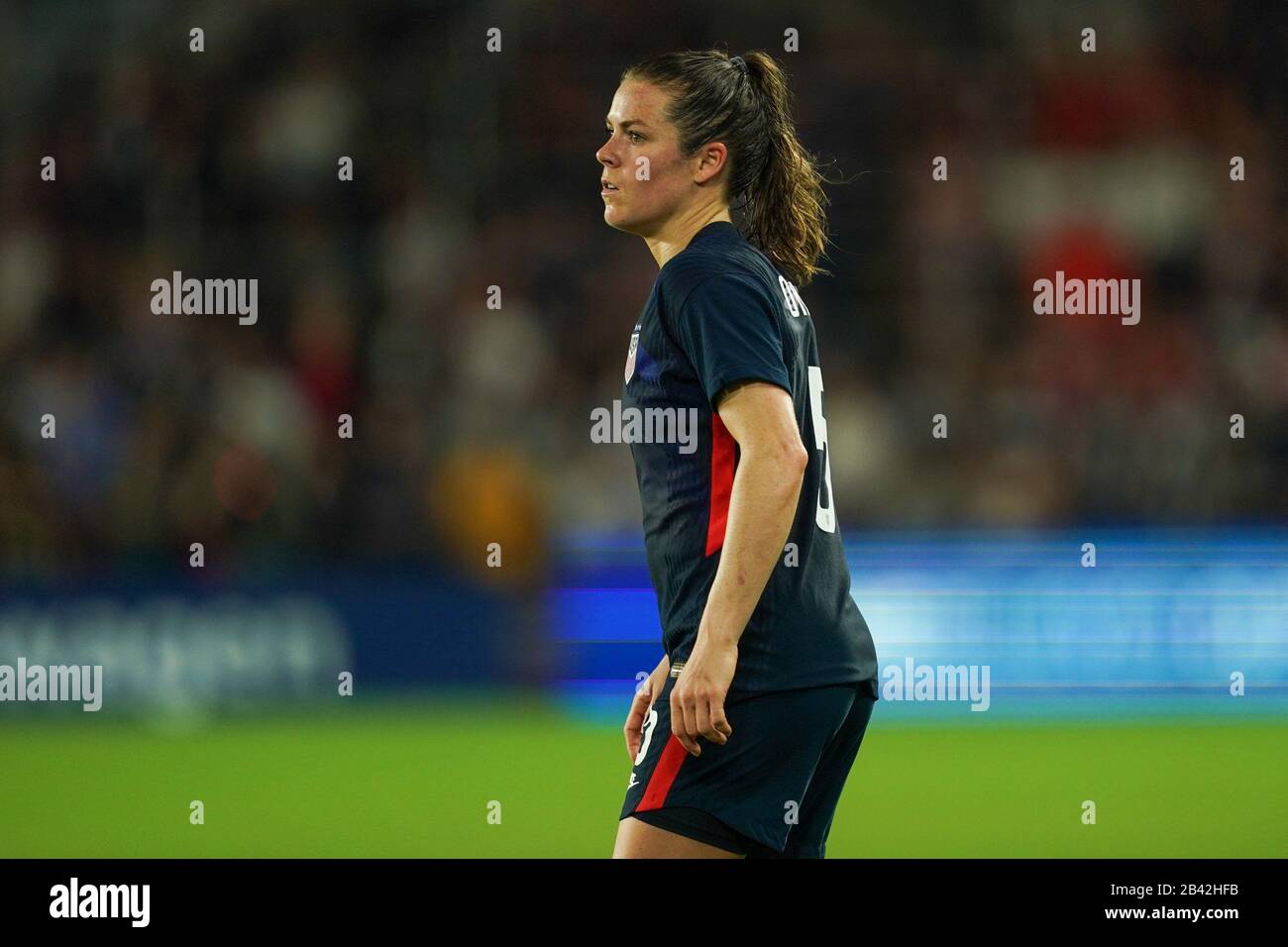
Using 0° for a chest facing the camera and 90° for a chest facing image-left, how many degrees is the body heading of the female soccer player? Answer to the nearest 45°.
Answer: approximately 90°
